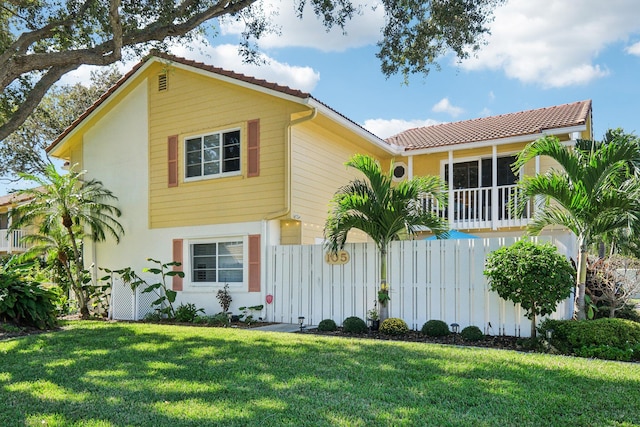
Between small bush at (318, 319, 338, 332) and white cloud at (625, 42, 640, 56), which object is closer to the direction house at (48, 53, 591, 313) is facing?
the small bush

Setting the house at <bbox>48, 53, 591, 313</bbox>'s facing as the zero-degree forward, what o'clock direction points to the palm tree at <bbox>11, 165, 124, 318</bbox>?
The palm tree is roughly at 3 o'clock from the house.

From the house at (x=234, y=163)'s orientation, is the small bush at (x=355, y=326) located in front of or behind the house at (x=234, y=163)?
in front

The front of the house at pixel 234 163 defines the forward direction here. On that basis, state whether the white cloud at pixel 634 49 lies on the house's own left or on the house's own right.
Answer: on the house's own left

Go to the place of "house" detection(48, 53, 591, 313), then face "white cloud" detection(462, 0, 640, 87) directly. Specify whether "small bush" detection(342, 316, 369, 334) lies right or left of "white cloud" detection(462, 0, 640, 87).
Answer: right

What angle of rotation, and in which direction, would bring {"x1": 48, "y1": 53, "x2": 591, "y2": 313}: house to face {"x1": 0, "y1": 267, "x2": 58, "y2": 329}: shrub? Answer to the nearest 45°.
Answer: approximately 45° to its right

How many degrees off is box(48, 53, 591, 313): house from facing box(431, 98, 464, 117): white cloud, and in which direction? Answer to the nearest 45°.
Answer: approximately 135° to its left

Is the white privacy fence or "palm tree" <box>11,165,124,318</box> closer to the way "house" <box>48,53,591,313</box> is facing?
the white privacy fence

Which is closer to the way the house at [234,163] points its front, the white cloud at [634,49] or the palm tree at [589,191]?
the palm tree
